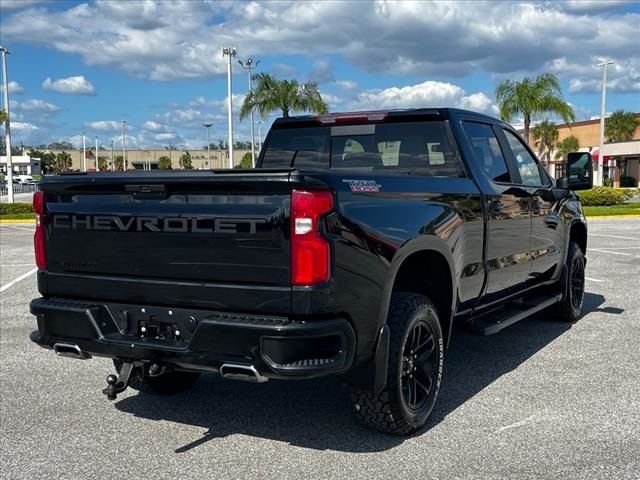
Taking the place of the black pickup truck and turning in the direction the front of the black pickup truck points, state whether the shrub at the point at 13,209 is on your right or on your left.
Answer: on your left

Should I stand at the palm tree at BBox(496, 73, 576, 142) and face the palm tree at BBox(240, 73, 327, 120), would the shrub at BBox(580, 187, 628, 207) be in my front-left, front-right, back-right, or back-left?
back-left

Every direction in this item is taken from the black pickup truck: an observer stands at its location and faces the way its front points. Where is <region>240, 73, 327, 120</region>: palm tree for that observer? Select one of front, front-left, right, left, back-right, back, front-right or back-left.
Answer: front-left

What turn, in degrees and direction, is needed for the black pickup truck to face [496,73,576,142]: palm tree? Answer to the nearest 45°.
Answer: approximately 45° to its left

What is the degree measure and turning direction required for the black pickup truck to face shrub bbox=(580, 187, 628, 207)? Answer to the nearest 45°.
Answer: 0° — it already faces it

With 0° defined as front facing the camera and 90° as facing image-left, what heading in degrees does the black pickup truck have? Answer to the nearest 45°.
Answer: approximately 225°
